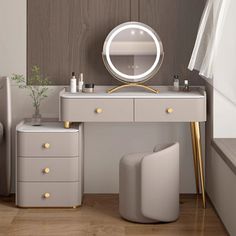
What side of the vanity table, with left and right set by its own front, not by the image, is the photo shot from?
front

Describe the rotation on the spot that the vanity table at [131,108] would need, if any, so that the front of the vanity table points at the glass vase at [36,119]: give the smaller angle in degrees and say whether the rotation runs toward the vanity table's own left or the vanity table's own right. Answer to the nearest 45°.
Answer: approximately 90° to the vanity table's own right

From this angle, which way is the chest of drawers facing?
toward the camera

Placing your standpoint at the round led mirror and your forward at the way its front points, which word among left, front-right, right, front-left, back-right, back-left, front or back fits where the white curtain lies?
front-left

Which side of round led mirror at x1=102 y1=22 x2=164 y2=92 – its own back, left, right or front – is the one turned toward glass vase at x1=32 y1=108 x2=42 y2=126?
right

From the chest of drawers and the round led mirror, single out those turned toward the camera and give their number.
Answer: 2

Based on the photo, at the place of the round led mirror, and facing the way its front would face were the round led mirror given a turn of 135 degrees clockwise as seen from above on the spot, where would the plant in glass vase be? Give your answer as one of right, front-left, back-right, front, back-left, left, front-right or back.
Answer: front-left

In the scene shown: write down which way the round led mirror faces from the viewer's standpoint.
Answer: facing the viewer

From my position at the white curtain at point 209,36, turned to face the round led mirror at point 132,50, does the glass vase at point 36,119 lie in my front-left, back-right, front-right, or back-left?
front-left
